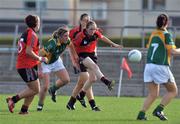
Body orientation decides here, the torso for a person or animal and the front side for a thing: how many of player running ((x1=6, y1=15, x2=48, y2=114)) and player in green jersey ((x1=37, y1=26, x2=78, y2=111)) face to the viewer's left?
0

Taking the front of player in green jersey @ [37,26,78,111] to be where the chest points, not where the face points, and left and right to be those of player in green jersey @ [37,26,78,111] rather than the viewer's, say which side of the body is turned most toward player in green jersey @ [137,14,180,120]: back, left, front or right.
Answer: front

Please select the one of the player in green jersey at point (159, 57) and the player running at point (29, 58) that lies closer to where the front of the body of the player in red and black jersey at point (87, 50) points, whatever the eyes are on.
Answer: the player in green jersey

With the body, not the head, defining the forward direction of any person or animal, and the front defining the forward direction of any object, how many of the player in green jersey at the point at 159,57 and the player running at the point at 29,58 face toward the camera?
0

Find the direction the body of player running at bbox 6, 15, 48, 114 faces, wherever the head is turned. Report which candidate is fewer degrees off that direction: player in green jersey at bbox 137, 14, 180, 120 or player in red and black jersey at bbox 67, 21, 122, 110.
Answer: the player in red and black jersey

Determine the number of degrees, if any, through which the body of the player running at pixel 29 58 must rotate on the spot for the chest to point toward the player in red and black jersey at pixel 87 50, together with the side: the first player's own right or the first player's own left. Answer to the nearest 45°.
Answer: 0° — they already face them

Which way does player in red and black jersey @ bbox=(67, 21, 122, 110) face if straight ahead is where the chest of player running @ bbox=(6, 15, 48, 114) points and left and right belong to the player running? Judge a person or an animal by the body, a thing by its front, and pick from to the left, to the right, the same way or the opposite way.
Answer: to the right

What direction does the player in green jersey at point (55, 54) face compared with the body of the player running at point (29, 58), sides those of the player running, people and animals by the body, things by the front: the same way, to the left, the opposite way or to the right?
to the right

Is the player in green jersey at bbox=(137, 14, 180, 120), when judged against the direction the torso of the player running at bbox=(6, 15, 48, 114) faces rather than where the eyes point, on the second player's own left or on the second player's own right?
on the second player's own right

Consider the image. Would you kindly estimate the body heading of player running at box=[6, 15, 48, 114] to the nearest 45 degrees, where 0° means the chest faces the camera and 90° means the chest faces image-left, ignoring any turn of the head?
approximately 225°
